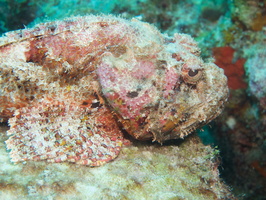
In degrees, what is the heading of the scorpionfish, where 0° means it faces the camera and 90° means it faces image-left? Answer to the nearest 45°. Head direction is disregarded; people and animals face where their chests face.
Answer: approximately 270°
